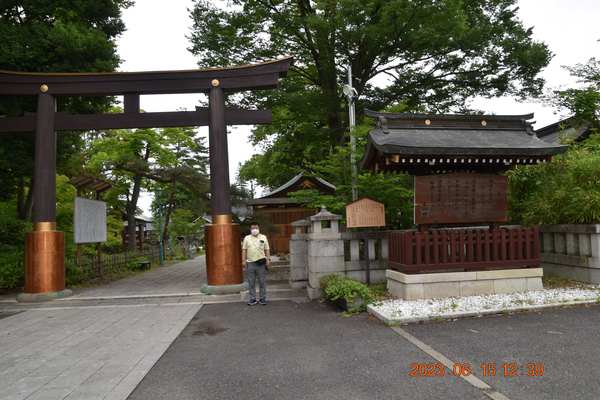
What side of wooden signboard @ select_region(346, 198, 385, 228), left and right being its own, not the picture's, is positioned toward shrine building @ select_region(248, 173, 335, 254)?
back

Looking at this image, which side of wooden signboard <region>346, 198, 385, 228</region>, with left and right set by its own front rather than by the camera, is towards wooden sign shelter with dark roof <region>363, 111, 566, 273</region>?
left

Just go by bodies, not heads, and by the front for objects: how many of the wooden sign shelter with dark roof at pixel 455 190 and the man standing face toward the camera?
2

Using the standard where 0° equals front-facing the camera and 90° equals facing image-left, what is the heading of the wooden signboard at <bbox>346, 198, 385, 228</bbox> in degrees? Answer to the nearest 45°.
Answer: approximately 0°

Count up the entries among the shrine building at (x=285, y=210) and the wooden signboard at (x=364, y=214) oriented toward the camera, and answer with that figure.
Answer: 2

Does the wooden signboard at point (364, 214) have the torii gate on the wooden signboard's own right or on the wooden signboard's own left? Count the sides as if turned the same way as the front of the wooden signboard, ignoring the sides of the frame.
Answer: on the wooden signboard's own right

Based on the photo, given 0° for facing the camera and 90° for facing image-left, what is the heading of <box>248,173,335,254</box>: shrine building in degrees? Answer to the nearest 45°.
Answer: approximately 0°
